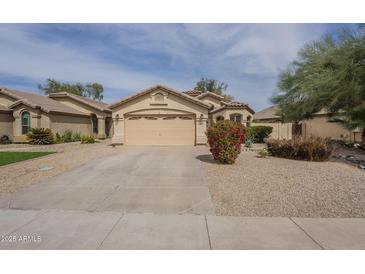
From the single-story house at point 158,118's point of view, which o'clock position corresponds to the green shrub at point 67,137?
The green shrub is roughly at 4 o'clock from the single-story house.

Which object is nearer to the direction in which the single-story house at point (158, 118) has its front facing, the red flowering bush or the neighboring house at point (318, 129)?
the red flowering bush

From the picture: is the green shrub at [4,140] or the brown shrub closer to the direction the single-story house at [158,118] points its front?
the brown shrub

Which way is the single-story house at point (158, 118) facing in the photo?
toward the camera

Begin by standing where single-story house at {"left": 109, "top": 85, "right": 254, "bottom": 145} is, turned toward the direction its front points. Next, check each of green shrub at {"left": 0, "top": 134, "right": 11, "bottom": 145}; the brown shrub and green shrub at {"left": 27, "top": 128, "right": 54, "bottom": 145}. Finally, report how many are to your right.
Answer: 2

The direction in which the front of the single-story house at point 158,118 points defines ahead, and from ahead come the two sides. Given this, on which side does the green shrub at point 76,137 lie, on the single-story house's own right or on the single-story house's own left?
on the single-story house's own right

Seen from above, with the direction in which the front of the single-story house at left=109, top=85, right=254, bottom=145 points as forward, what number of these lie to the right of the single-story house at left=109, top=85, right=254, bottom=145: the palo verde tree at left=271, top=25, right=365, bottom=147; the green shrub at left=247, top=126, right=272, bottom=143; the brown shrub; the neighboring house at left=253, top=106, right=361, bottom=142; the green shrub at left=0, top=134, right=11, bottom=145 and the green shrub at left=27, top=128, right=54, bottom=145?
2

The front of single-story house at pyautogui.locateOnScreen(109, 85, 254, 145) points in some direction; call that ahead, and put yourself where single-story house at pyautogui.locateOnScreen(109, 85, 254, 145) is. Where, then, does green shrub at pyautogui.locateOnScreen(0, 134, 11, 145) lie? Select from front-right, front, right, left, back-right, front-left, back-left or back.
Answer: right

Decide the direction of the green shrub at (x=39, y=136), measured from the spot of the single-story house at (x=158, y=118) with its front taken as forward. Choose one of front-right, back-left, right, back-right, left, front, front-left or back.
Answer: right

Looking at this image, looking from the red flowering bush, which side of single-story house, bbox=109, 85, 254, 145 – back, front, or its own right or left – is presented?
front

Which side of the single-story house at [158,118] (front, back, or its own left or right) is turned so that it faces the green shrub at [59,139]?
right

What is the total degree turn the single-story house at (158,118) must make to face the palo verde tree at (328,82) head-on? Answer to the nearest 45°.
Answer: approximately 90° to its left

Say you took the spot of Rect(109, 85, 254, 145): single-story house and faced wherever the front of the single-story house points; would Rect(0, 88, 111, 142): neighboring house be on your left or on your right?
on your right
